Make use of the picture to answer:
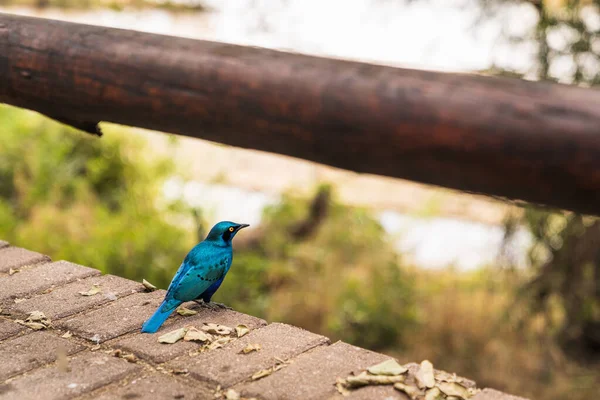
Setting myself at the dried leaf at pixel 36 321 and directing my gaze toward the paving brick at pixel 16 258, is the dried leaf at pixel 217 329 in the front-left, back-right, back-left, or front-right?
back-right

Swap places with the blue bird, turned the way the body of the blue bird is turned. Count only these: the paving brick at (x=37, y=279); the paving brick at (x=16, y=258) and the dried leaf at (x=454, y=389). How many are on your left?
2

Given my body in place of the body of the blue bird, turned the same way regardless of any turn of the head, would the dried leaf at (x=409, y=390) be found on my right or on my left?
on my right

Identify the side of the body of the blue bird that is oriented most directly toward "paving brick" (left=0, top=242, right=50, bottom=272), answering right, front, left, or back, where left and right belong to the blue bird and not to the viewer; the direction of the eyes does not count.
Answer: left

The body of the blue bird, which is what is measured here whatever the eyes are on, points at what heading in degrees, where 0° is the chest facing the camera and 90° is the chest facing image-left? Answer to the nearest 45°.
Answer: approximately 225°

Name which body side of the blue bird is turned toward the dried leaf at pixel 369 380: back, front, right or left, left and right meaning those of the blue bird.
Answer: right

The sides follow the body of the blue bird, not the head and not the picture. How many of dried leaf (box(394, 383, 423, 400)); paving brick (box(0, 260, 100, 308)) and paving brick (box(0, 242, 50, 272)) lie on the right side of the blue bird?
1
